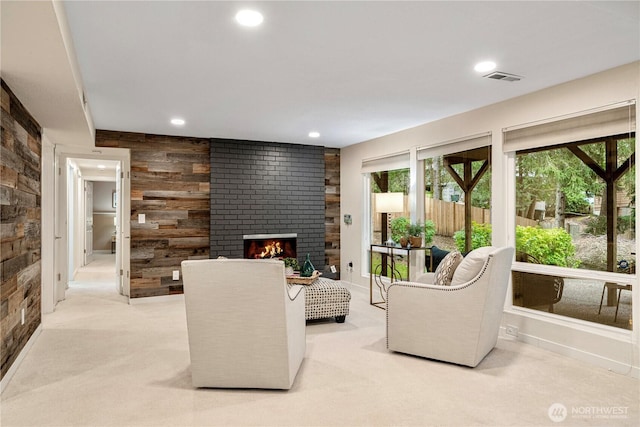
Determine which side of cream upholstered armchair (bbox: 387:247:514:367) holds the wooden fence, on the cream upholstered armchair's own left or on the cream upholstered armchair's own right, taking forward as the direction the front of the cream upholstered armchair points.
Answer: on the cream upholstered armchair's own right

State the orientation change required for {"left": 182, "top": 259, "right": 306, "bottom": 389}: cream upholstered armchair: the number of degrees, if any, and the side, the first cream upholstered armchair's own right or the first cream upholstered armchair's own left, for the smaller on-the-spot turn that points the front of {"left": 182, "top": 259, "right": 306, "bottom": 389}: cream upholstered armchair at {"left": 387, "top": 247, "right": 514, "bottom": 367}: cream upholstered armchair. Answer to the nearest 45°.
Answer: approximately 90° to the first cream upholstered armchair's own right

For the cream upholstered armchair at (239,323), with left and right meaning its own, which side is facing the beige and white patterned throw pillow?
right

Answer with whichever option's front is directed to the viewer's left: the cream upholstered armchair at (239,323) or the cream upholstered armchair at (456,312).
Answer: the cream upholstered armchair at (456,312)

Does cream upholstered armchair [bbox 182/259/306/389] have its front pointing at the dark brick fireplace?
yes

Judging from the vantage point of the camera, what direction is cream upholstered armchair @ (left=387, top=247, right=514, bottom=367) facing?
facing to the left of the viewer

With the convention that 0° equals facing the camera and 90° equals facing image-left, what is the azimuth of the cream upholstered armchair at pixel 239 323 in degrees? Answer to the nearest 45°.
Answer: approximately 180°

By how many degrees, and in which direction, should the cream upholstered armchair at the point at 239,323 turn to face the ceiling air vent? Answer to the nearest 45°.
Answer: approximately 90° to its right
